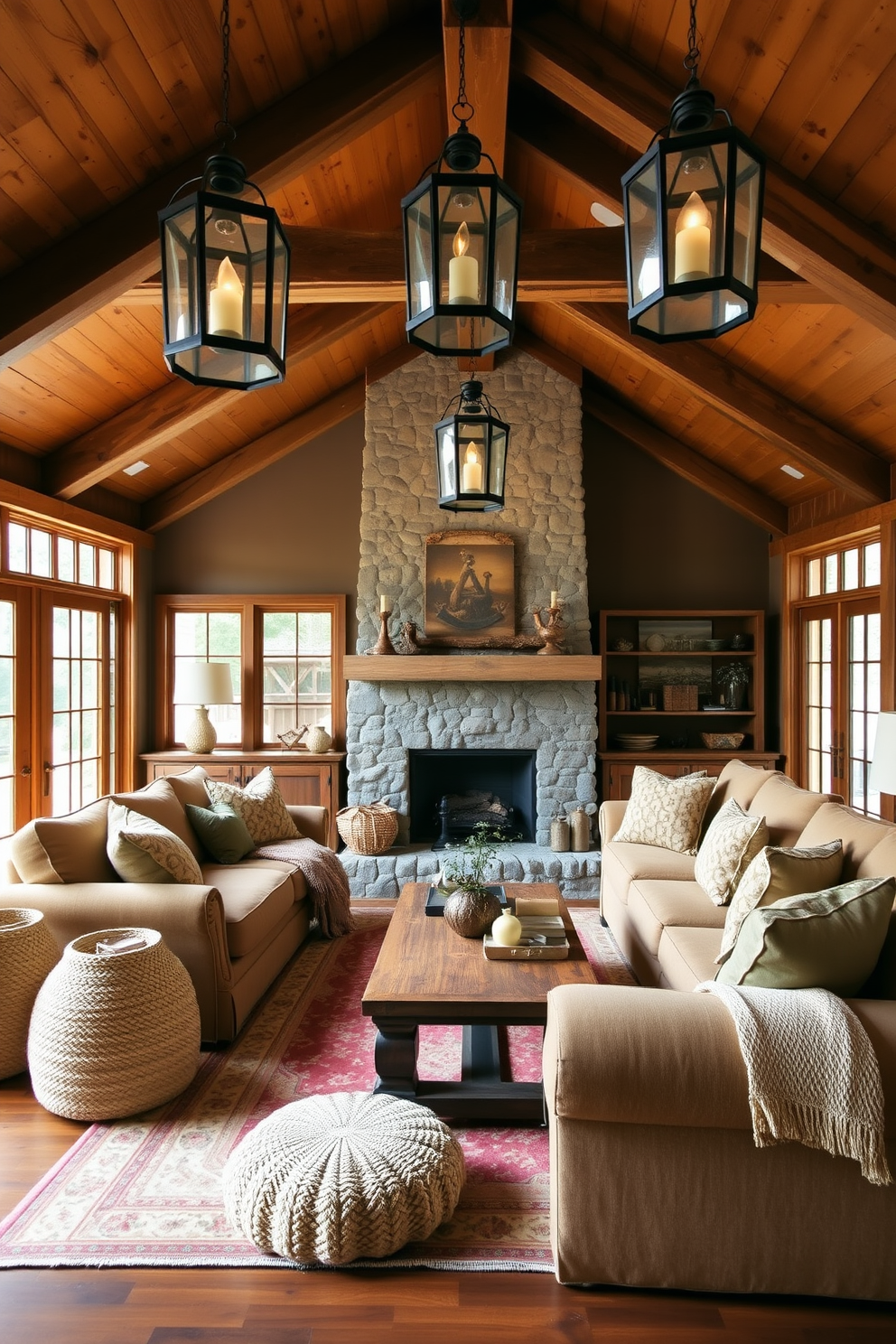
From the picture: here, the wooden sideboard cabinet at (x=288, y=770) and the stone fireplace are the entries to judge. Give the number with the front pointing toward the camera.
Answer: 2

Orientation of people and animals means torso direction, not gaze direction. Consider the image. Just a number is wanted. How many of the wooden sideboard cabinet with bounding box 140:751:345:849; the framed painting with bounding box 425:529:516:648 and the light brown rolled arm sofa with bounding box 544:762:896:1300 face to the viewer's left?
1

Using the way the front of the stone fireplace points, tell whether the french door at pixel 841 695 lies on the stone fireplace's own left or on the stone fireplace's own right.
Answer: on the stone fireplace's own left

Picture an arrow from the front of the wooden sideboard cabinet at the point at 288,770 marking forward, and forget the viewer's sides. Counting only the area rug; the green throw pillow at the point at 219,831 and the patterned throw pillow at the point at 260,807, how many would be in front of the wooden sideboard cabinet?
3

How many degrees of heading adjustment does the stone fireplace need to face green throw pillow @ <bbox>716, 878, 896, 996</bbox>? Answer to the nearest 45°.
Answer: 0° — it already faces it

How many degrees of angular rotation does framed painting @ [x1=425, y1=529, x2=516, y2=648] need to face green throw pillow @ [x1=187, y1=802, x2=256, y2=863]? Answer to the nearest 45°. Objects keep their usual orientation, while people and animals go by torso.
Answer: approximately 45° to its right

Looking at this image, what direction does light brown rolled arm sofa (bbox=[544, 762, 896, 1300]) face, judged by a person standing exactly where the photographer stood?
facing to the left of the viewer

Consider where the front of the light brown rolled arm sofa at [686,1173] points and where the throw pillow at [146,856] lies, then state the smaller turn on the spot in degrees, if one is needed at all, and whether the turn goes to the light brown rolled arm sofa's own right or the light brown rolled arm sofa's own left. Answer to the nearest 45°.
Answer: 0° — it already faces it

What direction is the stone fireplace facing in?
toward the camera

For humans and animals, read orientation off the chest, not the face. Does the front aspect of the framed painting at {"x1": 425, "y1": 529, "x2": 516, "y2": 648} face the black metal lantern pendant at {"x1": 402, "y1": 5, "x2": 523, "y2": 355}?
yes

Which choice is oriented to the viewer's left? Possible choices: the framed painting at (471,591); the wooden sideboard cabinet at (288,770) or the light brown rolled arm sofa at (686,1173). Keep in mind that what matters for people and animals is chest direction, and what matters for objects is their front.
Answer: the light brown rolled arm sofa

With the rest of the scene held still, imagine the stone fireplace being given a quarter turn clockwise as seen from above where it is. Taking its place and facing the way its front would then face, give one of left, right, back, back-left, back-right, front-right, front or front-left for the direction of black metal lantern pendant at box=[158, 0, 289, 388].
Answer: left

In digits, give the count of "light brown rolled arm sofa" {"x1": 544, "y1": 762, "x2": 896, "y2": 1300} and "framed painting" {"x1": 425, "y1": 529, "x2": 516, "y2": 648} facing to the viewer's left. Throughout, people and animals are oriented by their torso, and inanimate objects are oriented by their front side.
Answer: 1

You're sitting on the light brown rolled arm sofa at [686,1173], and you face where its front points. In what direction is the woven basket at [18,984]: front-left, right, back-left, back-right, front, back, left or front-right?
front

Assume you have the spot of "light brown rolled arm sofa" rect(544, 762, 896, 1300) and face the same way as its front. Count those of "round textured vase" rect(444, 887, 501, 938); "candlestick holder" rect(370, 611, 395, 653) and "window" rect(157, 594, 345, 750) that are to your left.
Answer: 0

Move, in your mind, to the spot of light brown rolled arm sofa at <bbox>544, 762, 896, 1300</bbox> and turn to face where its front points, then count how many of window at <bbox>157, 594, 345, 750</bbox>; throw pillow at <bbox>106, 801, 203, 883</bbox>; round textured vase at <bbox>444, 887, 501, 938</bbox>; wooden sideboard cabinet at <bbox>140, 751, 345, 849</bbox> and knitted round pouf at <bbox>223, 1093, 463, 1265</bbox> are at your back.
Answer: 0

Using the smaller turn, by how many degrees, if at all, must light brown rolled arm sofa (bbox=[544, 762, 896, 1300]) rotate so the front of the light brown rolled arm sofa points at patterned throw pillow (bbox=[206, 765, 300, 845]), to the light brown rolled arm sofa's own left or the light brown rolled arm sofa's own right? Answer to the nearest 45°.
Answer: approximately 45° to the light brown rolled arm sofa's own right

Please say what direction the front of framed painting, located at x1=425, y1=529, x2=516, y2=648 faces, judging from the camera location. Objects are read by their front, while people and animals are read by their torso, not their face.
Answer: facing the viewer

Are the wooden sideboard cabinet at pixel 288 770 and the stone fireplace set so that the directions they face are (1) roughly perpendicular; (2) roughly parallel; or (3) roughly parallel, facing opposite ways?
roughly parallel
